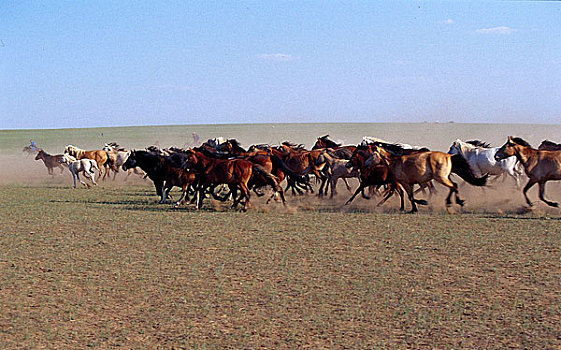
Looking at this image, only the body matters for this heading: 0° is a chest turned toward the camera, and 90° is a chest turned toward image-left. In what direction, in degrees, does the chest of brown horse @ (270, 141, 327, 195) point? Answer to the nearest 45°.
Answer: approximately 90°

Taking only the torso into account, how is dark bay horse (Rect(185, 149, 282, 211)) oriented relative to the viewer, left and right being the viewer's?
facing to the left of the viewer

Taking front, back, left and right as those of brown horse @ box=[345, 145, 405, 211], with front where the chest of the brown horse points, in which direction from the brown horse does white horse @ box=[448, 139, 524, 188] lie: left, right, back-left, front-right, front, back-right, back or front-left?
back-right

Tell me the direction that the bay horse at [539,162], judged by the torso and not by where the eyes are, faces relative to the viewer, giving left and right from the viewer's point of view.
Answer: facing to the left of the viewer

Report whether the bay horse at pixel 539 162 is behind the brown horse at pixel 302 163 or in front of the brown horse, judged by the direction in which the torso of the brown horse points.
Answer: behind

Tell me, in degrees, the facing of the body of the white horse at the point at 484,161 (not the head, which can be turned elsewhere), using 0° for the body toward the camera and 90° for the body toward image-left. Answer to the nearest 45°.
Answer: approximately 90°

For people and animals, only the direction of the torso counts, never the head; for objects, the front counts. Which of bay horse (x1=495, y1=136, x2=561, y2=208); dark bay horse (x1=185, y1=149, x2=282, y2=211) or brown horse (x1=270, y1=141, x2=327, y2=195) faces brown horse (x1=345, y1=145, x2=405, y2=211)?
the bay horse (x1=495, y1=136, x2=561, y2=208)

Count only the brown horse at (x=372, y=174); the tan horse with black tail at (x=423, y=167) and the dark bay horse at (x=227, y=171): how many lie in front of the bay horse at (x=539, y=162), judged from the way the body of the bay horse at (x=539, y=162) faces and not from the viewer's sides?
3

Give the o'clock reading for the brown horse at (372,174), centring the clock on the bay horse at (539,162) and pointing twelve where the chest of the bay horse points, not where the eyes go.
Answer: The brown horse is roughly at 12 o'clock from the bay horse.

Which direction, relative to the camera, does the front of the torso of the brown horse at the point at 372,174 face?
to the viewer's left

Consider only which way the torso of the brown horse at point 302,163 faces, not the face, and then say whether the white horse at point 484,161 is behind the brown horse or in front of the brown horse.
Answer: behind

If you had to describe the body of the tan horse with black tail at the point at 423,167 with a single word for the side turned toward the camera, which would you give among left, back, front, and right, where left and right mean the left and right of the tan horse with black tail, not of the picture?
left

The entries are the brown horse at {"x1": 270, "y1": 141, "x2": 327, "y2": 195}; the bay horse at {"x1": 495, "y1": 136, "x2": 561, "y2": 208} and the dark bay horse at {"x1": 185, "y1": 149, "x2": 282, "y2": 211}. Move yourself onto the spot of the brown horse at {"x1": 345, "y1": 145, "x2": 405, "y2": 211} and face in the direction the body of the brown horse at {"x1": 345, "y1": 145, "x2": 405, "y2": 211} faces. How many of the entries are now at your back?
1
